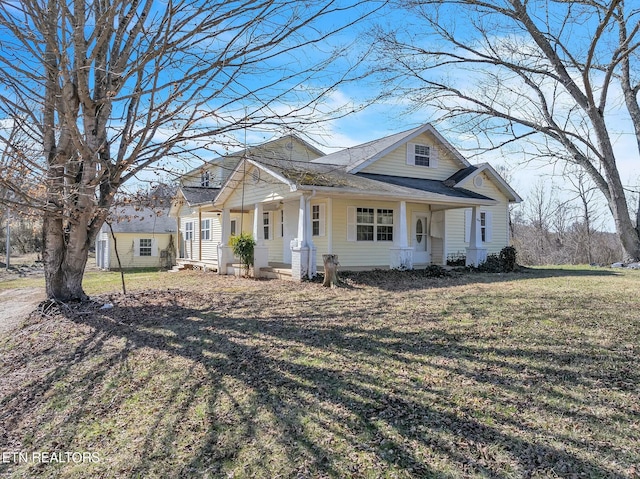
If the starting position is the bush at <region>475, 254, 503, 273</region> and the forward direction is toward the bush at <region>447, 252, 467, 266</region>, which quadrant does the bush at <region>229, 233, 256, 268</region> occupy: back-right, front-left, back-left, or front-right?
front-left

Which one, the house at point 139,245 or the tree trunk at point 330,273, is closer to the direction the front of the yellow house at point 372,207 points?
the tree trunk

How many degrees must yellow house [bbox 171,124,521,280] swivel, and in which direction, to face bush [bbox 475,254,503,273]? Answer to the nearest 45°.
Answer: approximately 45° to its left
